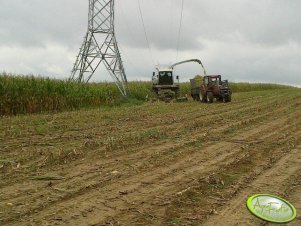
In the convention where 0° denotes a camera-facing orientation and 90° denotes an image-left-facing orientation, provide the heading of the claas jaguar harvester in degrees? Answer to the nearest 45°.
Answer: approximately 0°
